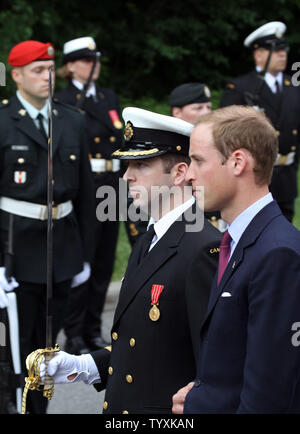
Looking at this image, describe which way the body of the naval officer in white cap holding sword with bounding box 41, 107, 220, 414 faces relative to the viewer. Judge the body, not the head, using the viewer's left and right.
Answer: facing the viewer and to the left of the viewer

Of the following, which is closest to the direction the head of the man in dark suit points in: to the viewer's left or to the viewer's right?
to the viewer's left

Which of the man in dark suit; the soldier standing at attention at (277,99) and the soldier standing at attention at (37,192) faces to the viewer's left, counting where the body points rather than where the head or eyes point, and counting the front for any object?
the man in dark suit

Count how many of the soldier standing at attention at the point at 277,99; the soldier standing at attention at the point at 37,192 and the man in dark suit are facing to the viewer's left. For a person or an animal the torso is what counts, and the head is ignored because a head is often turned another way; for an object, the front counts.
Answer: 1

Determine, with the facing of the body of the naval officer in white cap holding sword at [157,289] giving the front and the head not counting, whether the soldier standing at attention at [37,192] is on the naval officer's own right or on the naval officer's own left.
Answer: on the naval officer's own right

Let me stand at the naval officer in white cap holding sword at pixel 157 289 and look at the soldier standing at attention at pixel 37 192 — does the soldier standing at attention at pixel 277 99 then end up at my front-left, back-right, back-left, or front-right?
front-right

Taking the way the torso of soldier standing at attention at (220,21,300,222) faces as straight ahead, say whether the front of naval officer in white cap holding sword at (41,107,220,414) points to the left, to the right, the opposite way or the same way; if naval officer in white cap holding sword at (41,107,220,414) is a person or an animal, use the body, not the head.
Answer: to the right

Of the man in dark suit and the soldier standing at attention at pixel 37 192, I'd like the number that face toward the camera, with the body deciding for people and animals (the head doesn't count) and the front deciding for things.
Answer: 1

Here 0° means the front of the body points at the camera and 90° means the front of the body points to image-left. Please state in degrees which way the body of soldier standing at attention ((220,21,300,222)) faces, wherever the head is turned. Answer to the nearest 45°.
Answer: approximately 315°

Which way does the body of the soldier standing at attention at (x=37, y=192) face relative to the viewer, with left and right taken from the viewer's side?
facing the viewer

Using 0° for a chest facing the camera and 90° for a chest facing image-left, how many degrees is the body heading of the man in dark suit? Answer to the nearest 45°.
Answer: approximately 90°

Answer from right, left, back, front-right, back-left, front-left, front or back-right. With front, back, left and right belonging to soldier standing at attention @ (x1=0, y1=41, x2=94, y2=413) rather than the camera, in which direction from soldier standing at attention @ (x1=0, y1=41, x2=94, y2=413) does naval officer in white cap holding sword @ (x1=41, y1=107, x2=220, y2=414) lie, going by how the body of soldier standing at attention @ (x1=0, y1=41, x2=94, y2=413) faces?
front

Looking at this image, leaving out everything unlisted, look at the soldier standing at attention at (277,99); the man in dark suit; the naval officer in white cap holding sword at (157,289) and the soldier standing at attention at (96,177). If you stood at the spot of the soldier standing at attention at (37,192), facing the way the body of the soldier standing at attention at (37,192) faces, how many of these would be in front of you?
2

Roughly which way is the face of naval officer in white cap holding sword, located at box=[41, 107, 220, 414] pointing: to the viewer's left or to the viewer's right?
to the viewer's left

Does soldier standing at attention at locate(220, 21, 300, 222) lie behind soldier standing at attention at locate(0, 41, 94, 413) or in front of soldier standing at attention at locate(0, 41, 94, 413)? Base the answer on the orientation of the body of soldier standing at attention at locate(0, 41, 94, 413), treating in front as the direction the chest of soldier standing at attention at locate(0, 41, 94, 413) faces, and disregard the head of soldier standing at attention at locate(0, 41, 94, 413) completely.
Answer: behind

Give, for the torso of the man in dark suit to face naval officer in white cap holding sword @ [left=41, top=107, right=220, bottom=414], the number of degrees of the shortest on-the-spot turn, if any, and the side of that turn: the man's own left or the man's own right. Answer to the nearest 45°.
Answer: approximately 45° to the man's own right
